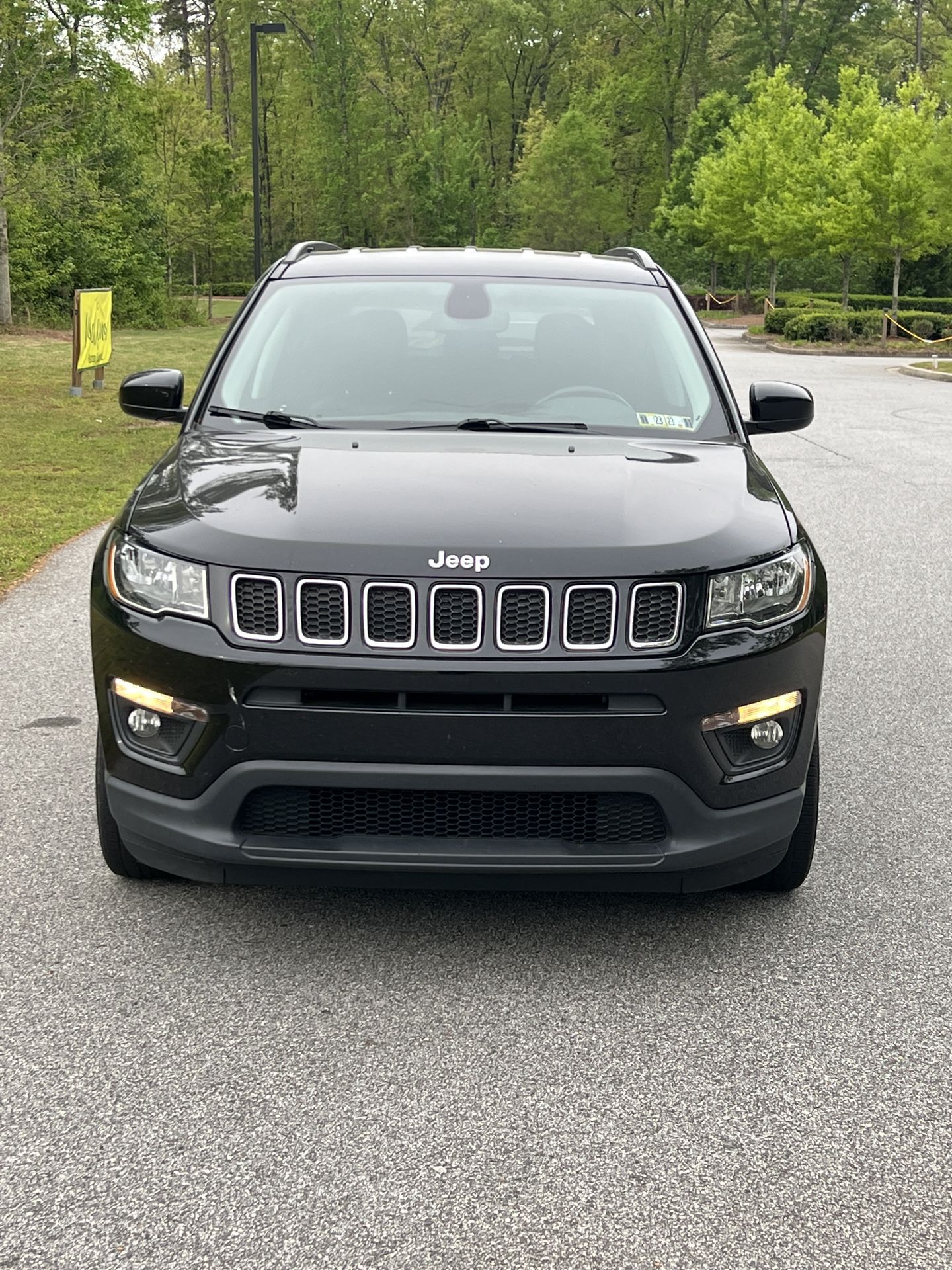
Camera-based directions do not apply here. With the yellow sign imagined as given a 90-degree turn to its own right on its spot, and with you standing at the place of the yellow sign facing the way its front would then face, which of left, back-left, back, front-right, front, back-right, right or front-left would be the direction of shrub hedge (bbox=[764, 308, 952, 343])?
back

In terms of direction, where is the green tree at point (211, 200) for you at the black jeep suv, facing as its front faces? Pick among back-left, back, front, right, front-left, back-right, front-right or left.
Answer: back

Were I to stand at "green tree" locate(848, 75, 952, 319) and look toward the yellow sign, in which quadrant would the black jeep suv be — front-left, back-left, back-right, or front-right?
front-left

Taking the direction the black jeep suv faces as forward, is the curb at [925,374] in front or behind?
behind

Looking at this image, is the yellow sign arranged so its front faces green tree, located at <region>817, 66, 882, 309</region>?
no

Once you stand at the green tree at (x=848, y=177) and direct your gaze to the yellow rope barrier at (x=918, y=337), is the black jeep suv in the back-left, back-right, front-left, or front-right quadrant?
front-right

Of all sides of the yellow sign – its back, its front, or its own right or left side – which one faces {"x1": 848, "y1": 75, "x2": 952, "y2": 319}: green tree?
left

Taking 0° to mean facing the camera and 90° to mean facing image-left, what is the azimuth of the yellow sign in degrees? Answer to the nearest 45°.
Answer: approximately 315°

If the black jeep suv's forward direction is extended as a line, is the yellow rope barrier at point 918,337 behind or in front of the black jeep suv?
behind

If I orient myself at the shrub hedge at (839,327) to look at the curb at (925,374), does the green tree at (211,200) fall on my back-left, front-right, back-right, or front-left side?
back-right

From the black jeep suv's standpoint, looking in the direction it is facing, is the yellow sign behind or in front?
behind

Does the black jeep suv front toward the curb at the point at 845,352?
no

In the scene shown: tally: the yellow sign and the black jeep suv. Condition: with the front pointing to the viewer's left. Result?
0

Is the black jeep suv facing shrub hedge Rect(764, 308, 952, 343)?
no

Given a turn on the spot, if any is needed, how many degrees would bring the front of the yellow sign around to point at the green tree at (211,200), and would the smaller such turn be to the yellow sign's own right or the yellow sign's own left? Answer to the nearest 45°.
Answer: approximately 135° to the yellow sign's own left

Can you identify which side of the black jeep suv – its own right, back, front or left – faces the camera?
front
